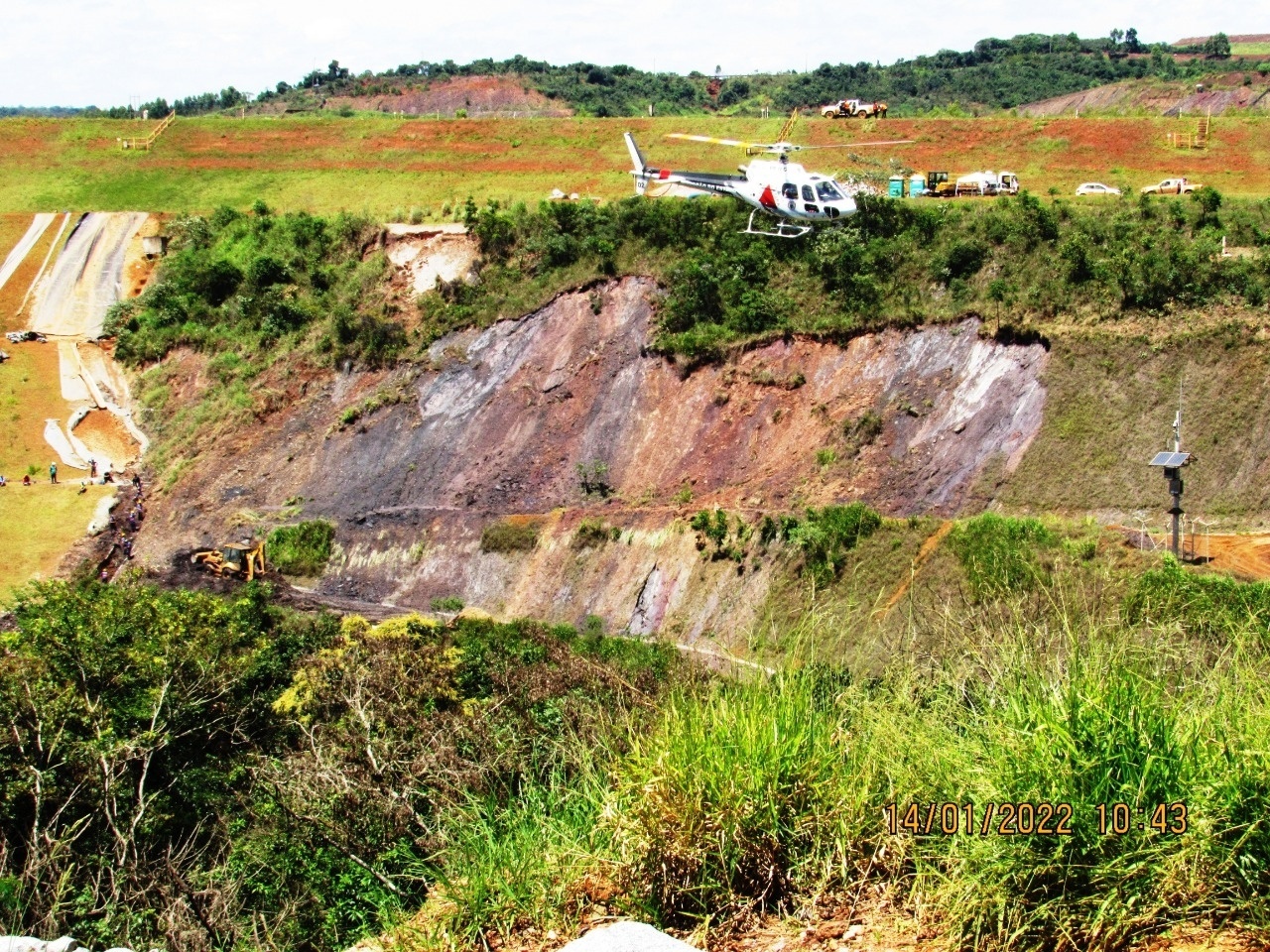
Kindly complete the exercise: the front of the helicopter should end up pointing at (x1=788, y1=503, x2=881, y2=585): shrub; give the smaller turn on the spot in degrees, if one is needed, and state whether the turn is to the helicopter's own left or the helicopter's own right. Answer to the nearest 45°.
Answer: approximately 45° to the helicopter's own right

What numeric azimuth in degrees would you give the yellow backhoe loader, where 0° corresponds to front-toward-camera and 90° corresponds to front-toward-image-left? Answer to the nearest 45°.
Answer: approximately 90°

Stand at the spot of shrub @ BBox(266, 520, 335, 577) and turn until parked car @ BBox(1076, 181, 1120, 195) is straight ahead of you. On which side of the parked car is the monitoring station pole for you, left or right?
right

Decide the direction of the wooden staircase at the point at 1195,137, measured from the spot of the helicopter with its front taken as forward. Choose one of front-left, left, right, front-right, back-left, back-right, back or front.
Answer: left

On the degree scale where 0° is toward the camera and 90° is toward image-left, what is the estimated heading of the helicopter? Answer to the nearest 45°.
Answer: approximately 315°

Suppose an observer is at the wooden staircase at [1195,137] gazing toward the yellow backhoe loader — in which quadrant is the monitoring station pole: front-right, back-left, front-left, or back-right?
front-left

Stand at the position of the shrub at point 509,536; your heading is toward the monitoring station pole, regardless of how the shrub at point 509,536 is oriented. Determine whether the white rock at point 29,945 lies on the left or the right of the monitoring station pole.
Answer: right

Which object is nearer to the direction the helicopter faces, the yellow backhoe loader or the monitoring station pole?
the monitoring station pole

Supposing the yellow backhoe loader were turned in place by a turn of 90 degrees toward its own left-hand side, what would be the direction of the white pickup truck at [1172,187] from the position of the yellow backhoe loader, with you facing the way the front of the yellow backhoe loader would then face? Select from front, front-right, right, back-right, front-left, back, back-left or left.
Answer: left

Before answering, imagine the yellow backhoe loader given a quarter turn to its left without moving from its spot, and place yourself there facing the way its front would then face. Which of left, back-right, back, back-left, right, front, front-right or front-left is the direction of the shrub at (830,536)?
front-left

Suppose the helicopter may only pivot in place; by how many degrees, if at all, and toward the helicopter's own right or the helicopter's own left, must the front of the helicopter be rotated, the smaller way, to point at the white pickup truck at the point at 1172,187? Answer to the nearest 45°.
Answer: approximately 90° to the helicopter's own left

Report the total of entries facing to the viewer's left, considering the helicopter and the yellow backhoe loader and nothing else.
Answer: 1

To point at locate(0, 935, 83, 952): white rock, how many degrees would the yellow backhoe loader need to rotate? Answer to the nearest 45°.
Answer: approximately 90° to its left

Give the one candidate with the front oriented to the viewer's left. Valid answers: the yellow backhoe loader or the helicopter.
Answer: the yellow backhoe loader
